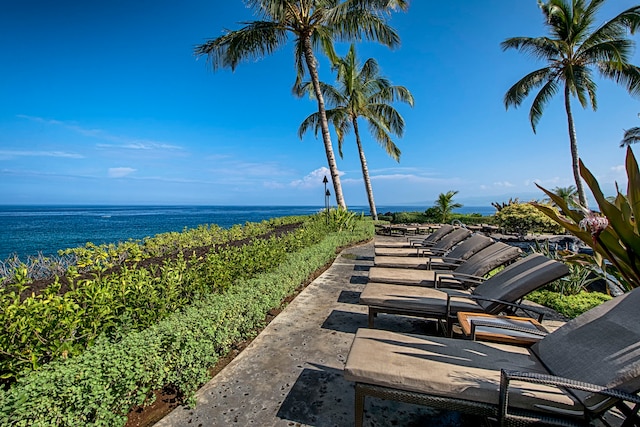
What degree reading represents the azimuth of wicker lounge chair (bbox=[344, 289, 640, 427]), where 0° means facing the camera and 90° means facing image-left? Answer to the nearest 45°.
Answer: approximately 90°

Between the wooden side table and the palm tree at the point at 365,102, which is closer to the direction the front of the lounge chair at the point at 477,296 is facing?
the palm tree

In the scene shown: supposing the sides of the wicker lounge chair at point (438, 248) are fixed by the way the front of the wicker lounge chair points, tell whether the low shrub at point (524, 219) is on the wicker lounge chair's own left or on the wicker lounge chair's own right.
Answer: on the wicker lounge chair's own right

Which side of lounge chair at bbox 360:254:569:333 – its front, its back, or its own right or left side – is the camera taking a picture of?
left

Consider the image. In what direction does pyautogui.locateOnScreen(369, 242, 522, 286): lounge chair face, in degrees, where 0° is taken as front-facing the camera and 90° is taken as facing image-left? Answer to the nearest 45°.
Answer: approximately 90°

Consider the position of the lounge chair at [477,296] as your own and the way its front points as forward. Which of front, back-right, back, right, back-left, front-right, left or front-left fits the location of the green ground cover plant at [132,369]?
front-left

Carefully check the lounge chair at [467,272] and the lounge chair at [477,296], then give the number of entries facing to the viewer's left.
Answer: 2

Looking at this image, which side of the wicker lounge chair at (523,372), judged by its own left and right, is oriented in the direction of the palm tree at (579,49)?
right

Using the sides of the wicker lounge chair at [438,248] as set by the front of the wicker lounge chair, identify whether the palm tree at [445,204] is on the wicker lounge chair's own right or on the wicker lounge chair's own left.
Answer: on the wicker lounge chair's own right

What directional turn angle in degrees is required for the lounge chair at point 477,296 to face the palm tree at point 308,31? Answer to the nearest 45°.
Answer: approximately 45° to its right

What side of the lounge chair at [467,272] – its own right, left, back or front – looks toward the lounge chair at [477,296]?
left

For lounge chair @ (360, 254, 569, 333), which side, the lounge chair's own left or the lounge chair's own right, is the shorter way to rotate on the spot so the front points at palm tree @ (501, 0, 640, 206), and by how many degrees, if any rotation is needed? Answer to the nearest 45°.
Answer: approximately 90° to the lounge chair's own right

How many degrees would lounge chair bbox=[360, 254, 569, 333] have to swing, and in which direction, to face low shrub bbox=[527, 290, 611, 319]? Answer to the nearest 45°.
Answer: approximately 135° to its right

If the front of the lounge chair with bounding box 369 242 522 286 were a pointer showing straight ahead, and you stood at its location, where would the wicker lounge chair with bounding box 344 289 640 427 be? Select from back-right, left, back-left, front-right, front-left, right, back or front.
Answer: left

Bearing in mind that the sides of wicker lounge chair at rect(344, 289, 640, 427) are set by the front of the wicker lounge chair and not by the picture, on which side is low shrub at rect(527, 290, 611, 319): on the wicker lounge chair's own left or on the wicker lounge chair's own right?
on the wicker lounge chair's own right

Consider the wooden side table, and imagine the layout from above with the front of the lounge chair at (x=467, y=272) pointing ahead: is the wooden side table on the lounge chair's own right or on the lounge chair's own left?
on the lounge chair's own left

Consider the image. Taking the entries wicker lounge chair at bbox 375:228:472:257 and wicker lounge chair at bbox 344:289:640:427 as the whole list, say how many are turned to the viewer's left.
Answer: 2
